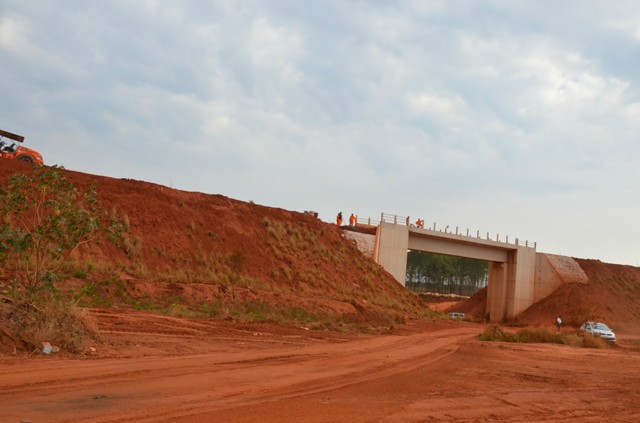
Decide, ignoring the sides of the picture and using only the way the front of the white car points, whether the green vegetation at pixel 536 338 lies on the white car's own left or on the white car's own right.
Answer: on the white car's own right

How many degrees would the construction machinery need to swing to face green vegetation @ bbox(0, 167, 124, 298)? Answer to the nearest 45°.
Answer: approximately 90° to its right

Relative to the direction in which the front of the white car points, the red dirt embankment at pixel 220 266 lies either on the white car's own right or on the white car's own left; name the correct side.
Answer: on the white car's own right
